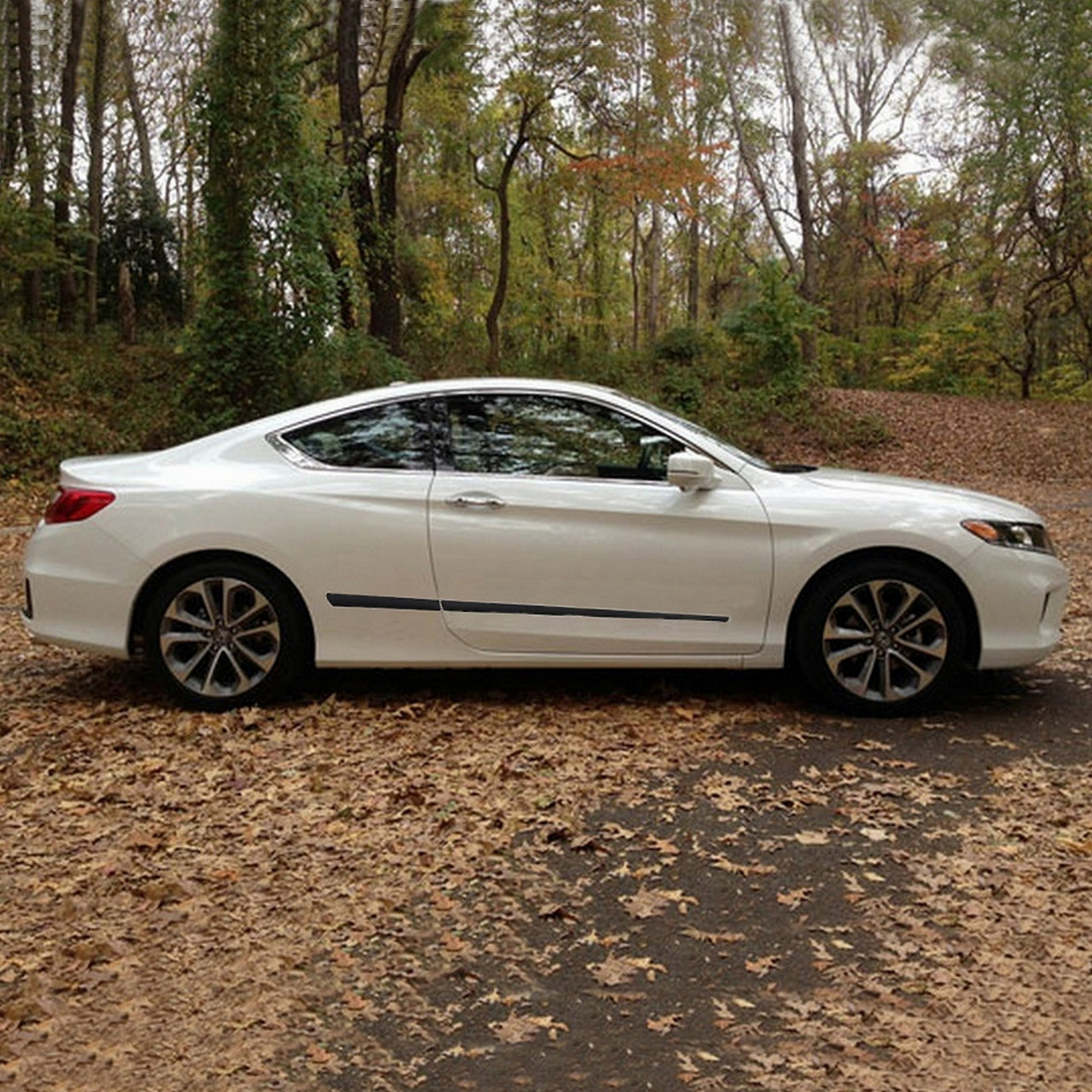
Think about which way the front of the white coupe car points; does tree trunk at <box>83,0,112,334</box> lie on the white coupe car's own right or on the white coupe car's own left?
on the white coupe car's own left

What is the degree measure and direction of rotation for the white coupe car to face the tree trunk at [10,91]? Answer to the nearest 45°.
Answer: approximately 135° to its left

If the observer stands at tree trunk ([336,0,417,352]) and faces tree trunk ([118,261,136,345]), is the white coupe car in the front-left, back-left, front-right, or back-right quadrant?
back-left

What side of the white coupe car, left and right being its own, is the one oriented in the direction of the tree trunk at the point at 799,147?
left

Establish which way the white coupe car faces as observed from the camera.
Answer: facing to the right of the viewer

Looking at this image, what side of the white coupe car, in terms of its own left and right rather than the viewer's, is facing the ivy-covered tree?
left

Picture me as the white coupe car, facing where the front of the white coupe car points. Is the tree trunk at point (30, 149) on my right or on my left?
on my left

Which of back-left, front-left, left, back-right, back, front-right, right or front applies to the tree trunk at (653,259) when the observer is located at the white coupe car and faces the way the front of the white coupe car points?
left
